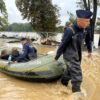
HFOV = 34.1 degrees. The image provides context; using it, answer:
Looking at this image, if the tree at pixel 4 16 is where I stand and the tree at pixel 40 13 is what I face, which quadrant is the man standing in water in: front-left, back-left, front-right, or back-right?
front-right

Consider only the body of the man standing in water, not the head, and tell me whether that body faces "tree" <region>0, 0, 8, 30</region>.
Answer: no

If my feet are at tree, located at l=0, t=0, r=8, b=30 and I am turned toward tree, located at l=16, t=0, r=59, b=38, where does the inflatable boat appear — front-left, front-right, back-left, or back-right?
front-right

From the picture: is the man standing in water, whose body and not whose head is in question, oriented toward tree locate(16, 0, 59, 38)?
no
